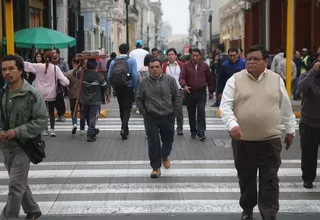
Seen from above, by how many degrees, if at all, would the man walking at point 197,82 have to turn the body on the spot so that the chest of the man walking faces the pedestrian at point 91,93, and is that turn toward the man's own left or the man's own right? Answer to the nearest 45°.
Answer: approximately 90° to the man's own right

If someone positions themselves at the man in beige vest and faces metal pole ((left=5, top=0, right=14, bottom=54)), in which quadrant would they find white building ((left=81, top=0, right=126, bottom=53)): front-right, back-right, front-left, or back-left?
front-right

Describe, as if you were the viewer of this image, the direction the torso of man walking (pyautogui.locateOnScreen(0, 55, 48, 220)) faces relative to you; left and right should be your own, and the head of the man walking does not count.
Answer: facing the viewer and to the left of the viewer

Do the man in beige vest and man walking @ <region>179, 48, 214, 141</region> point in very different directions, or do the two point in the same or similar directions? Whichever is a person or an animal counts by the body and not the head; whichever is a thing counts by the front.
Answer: same or similar directions

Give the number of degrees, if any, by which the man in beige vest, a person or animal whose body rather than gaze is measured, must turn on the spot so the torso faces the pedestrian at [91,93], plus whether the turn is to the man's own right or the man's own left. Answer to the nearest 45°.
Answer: approximately 135° to the man's own right

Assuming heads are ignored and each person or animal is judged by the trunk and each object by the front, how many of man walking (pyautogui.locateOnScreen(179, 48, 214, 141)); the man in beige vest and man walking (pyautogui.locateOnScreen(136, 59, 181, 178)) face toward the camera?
3

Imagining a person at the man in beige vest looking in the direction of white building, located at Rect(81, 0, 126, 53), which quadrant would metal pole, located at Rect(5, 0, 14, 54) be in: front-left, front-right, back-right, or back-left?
front-left

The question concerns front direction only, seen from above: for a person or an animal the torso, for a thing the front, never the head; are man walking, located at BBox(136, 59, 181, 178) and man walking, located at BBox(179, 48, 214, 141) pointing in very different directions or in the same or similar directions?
same or similar directions

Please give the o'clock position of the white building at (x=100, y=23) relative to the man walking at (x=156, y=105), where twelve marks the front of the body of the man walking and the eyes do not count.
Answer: The white building is roughly at 6 o'clock from the man walking.

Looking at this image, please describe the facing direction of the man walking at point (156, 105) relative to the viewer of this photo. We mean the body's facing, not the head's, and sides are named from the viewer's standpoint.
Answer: facing the viewer

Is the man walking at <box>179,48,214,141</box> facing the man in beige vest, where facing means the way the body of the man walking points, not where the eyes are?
yes

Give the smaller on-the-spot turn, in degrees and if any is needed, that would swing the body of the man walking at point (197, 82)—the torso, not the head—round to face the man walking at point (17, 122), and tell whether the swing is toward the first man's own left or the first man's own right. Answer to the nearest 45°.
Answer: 0° — they already face them

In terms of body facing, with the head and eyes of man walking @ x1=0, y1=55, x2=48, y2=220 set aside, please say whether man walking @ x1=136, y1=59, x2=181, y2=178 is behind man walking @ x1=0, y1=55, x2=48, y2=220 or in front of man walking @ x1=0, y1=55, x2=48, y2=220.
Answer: behind

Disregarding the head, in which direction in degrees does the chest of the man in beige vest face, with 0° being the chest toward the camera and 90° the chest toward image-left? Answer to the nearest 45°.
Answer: approximately 0°

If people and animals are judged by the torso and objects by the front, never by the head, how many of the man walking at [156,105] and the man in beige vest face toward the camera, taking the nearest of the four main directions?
2

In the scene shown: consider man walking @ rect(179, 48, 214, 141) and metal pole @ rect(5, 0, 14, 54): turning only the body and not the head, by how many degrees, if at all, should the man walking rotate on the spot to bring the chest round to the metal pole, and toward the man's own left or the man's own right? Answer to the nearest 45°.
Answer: approximately 135° to the man's own right
